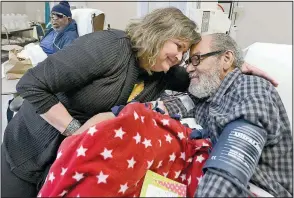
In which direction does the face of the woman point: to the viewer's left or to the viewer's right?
to the viewer's right

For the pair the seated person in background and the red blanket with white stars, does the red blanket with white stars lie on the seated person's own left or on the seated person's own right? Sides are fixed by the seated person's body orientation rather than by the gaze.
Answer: on the seated person's own left

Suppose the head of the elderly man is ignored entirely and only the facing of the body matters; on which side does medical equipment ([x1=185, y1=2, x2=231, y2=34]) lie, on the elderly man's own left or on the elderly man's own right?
on the elderly man's own right

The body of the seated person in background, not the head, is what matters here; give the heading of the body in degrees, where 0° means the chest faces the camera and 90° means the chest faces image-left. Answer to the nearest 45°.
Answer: approximately 45°

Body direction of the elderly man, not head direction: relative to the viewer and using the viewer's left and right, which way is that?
facing to the left of the viewer

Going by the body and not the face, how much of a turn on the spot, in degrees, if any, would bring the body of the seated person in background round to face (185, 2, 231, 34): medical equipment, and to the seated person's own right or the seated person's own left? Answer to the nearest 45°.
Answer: approximately 90° to the seated person's own left

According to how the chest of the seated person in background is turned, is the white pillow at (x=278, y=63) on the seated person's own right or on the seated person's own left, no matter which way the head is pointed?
on the seated person's own left

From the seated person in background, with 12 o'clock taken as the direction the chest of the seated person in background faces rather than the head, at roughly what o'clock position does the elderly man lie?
The elderly man is roughly at 10 o'clock from the seated person in background.

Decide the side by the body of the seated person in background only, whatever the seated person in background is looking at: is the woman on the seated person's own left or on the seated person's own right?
on the seated person's own left

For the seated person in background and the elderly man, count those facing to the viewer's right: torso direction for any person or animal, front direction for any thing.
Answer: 0
